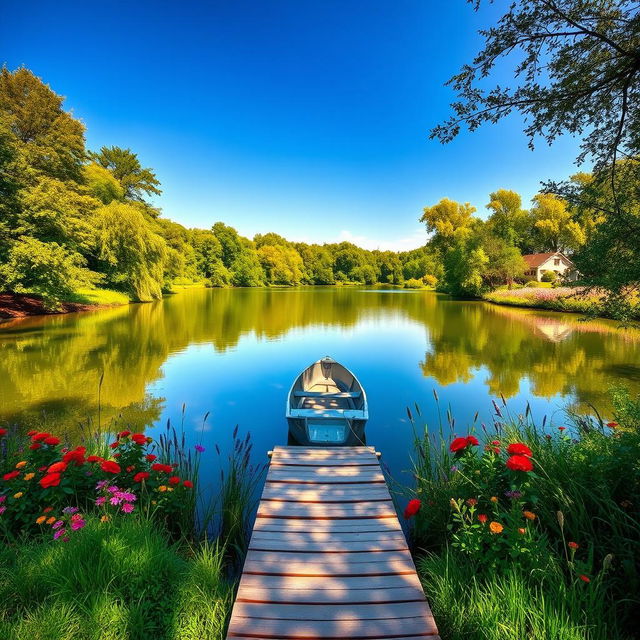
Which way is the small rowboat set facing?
away from the camera

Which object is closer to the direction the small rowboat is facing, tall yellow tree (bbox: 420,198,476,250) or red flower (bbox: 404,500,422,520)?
the tall yellow tree

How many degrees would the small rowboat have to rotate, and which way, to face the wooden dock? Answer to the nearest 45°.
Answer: approximately 180°

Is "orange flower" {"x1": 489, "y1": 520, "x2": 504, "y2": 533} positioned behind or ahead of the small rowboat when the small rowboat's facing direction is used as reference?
behind

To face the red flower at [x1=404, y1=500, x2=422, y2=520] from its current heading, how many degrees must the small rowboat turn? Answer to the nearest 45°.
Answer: approximately 180°

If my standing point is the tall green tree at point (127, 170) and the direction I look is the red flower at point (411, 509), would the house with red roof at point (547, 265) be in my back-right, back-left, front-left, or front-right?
front-left

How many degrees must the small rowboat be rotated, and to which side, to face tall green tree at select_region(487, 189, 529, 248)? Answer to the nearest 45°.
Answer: approximately 45° to its right

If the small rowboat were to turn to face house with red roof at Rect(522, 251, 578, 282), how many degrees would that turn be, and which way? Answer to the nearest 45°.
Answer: approximately 45° to its right

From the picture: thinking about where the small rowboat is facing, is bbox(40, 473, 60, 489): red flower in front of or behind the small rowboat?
behind

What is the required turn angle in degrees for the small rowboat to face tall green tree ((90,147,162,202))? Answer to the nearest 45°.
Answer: approximately 45° to its left

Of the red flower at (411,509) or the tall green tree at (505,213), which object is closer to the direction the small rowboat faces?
the tall green tree
